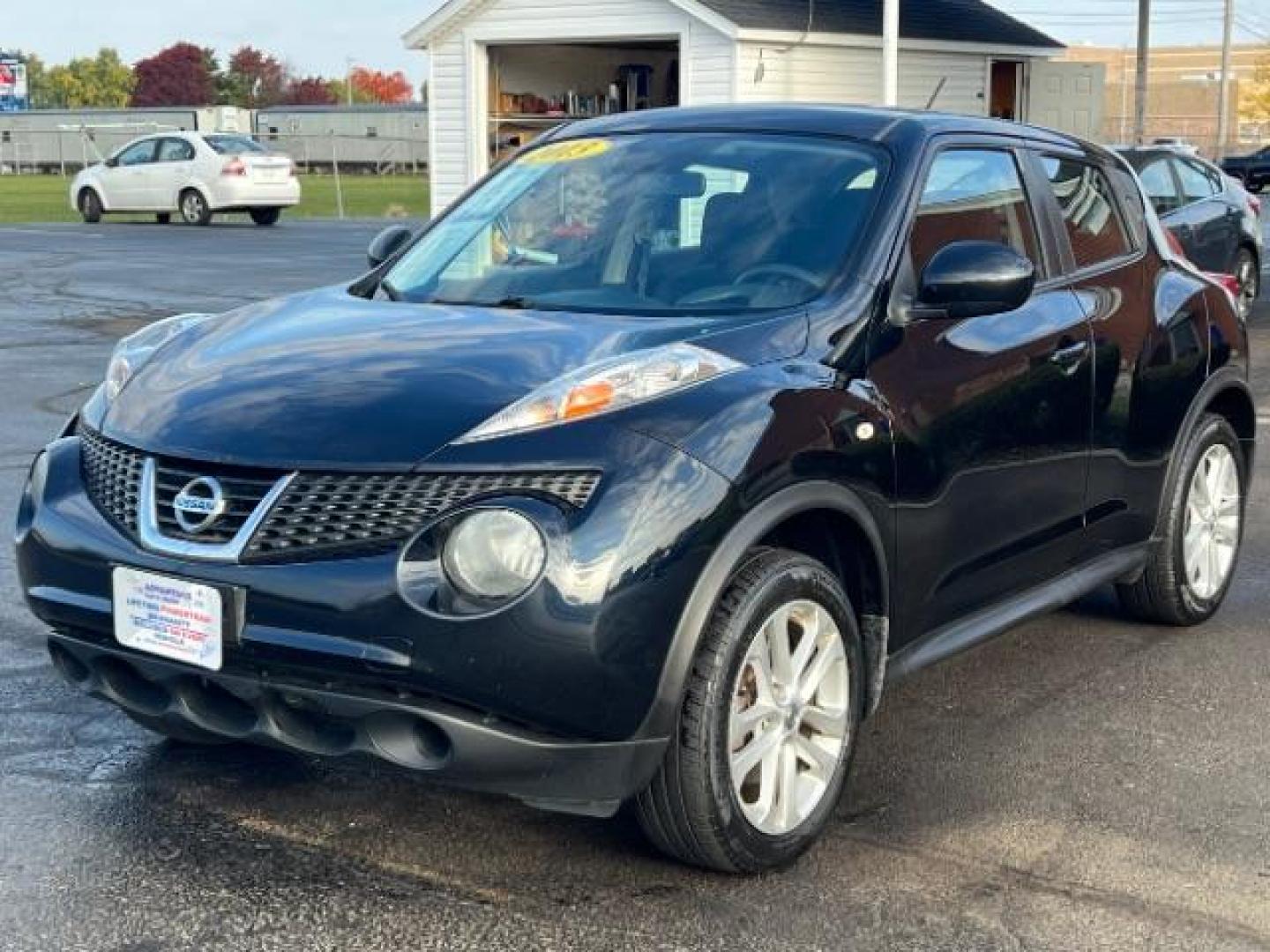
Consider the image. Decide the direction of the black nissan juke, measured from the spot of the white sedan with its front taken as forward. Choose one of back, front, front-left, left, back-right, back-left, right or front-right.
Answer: back-left

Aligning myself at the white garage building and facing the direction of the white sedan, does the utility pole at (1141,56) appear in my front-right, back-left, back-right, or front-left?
back-right

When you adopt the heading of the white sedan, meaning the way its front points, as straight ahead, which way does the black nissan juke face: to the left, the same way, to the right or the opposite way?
to the left

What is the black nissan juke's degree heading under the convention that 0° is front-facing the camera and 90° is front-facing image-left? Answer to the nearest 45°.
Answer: approximately 45°

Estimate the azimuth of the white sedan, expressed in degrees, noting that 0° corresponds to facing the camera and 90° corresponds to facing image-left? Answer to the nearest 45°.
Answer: approximately 135°

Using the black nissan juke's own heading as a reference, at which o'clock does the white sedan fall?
The white sedan is roughly at 4 o'clock from the black nissan juke.

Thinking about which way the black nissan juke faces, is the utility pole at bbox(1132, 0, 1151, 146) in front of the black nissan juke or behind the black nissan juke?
behind

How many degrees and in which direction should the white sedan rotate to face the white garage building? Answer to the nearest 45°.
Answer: approximately 180°

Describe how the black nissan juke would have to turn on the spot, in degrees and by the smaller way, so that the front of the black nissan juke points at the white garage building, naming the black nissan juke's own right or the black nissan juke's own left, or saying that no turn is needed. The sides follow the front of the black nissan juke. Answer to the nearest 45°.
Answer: approximately 135° to the black nissan juke's own right

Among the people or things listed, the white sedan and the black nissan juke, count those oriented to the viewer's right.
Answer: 0
